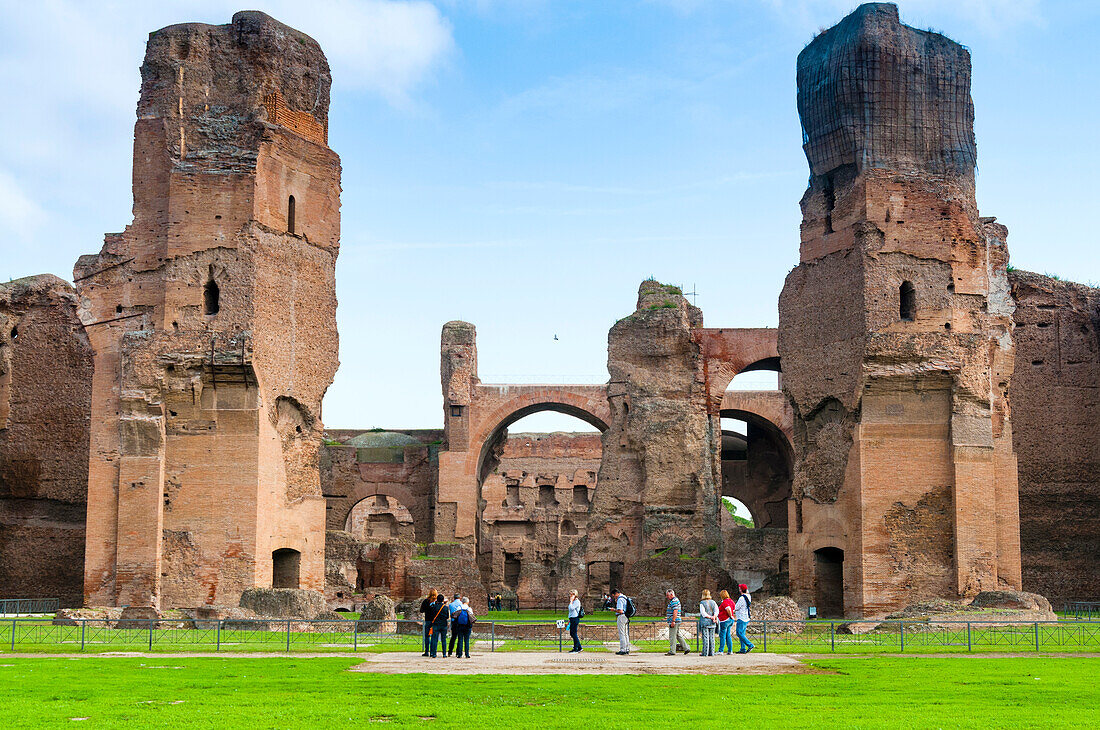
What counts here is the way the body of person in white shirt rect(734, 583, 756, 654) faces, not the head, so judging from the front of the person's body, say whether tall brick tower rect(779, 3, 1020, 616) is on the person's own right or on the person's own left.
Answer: on the person's own right

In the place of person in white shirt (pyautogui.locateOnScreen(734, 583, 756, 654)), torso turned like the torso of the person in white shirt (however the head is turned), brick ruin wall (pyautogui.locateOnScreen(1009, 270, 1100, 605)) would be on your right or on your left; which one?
on your right

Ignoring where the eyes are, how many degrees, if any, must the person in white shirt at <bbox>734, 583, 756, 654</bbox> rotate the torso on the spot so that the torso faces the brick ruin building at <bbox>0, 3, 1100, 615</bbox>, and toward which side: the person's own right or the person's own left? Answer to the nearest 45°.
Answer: approximately 45° to the person's own right

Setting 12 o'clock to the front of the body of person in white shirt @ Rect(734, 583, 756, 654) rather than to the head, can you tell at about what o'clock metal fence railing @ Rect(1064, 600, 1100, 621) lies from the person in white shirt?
The metal fence railing is roughly at 4 o'clock from the person in white shirt.

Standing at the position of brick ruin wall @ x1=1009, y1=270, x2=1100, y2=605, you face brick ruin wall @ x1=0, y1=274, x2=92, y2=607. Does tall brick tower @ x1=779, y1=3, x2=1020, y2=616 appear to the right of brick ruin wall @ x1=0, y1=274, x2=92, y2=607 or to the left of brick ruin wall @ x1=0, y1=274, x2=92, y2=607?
left
